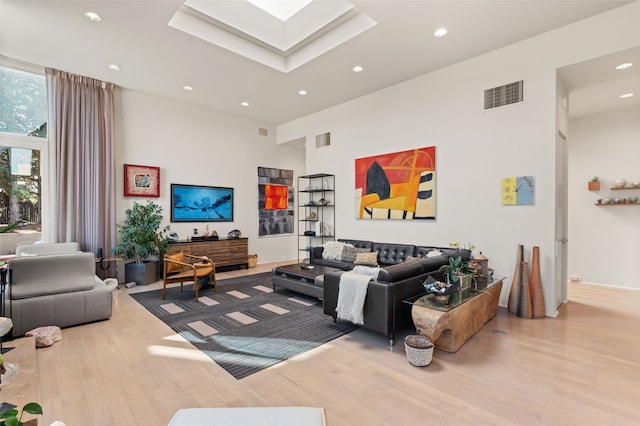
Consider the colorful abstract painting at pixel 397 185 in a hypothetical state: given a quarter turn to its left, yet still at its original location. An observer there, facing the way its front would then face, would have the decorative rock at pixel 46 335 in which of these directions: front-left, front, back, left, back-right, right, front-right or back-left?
right

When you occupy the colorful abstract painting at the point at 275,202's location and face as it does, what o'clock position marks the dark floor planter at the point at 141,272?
The dark floor planter is roughly at 3 o'clock from the colorful abstract painting.

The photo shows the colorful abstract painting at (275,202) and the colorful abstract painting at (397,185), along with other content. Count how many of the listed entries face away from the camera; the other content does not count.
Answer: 0

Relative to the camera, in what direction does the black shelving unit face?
facing the viewer and to the left of the viewer

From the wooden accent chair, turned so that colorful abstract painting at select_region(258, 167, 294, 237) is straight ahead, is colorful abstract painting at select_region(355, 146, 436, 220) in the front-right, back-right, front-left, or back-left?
front-right

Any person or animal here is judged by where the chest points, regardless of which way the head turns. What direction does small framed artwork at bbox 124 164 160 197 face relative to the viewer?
toward the camera

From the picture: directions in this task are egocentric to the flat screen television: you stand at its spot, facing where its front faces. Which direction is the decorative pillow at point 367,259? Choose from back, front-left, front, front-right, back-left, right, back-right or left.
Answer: front

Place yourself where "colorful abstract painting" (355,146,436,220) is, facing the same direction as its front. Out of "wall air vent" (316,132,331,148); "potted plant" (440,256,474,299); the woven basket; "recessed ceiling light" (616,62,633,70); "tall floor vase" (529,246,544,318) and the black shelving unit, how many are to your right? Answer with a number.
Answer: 2

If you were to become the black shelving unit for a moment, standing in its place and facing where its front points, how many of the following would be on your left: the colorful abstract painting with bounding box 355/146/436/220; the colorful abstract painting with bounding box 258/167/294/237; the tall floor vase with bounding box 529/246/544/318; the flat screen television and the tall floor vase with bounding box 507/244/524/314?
3

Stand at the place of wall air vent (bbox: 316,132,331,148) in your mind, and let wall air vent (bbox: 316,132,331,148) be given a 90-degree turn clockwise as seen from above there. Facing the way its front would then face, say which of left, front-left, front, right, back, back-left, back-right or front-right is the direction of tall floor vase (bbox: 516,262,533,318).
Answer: back

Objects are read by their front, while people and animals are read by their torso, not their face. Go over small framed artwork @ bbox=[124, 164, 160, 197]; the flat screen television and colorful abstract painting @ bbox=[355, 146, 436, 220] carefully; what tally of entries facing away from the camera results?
0

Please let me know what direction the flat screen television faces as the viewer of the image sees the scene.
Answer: facing the viewer and to the right of the viewer
